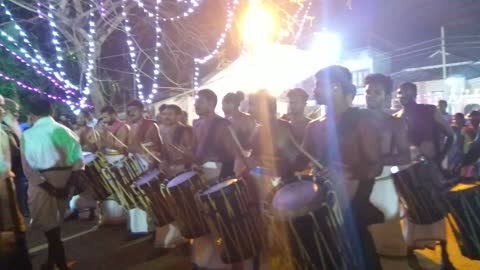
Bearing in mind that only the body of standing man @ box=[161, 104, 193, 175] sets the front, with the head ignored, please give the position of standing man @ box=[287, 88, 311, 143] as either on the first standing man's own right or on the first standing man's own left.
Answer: on the first standing man's own left

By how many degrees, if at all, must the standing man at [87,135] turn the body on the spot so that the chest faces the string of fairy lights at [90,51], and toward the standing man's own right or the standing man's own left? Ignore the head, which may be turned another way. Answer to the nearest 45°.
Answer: approximately 135° to the standing man's own right

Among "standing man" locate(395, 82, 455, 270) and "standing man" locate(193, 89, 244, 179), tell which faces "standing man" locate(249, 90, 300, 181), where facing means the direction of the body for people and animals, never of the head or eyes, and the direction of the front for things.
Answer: "standing man" locate(395, 82, 455, 270)

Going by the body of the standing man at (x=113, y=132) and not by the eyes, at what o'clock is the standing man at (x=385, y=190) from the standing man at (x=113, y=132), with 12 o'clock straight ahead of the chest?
the standing man at (x=385, y=190) is roughly at 9 o'clock from the standing man at (x=113, y=132).

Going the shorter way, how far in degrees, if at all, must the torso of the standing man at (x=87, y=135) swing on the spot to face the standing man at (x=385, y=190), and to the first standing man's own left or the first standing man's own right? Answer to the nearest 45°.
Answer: approximately 90° to the first standing man's own left

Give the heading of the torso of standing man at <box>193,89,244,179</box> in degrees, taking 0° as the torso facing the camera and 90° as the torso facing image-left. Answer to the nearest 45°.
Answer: approximately 45°

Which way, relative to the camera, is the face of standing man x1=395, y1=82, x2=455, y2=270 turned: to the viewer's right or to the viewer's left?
to the viewer's left
